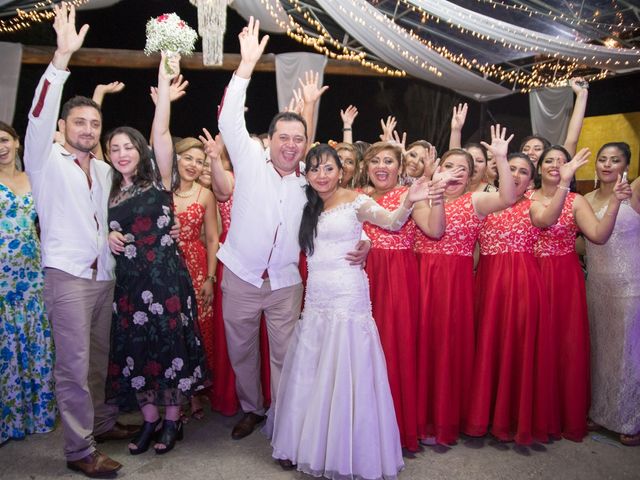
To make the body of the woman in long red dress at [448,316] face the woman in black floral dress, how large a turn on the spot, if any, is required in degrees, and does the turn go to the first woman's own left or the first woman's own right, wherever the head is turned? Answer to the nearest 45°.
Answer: approximately 45° to the first woman's own right

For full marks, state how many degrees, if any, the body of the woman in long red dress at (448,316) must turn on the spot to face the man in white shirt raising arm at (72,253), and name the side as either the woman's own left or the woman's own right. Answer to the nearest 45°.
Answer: approximately 45° to the woman's own right

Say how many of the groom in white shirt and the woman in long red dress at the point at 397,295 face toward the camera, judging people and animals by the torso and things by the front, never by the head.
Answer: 2

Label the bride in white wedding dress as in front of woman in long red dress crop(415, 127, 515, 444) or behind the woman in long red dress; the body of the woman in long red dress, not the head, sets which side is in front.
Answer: in front

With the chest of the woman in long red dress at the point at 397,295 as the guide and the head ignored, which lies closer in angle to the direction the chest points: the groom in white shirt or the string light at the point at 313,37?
the groom in white shirt

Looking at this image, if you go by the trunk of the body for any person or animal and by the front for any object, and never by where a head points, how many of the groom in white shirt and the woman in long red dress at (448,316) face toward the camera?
2

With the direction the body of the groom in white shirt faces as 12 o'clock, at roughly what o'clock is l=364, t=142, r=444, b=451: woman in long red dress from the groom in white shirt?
The woman in long red dress is roughly at 9 o'clock from the groom in white shirt.

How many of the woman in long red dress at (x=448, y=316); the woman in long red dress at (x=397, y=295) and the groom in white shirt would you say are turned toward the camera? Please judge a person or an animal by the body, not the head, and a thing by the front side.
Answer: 3

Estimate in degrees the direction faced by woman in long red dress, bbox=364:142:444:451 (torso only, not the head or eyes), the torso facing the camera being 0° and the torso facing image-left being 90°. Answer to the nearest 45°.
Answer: approximately 0°

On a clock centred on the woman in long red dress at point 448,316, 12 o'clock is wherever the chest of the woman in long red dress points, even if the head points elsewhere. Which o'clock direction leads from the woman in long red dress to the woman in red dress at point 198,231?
The woman in red dress is roughly at 3 o'clock from the woman in long red dress.

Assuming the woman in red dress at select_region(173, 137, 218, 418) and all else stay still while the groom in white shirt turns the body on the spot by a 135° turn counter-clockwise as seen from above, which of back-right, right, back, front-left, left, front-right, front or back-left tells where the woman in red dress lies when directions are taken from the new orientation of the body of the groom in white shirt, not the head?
left
